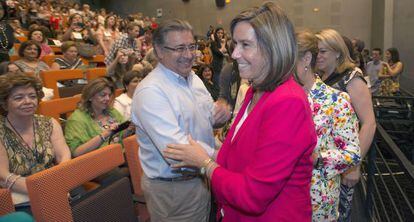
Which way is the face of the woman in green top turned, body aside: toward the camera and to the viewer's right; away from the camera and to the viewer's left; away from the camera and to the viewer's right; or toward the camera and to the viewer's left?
toward the camera and to the viewer's right

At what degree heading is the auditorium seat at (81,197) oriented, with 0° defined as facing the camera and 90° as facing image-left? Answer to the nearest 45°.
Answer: approximately 315°

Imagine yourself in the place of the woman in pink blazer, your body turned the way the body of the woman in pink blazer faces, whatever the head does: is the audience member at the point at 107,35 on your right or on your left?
on your right

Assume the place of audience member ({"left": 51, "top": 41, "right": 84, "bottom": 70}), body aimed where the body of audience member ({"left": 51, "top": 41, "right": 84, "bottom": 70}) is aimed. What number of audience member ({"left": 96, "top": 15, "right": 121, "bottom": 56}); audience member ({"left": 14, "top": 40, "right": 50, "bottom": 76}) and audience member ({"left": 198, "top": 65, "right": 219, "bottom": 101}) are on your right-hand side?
1

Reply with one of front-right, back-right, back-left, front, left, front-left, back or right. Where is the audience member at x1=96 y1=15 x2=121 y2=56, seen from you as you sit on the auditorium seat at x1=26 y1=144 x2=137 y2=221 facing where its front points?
back-left
